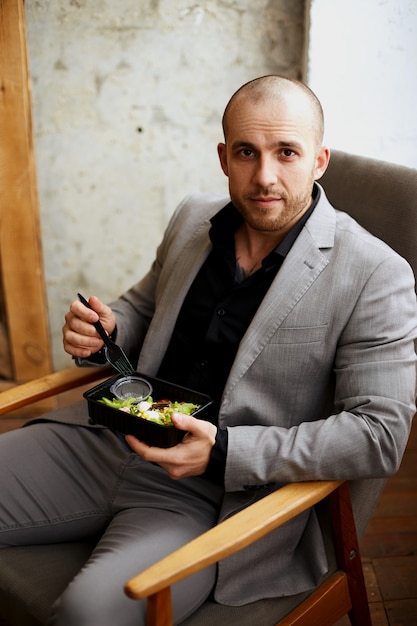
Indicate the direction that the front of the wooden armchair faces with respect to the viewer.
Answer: facing the viewer and to the left of the viewer

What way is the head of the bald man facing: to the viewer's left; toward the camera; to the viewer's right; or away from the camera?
toward the camera

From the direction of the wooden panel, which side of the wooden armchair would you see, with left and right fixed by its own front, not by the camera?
right

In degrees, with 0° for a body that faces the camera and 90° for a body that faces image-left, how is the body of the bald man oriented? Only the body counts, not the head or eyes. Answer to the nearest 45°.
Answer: approximately 45°

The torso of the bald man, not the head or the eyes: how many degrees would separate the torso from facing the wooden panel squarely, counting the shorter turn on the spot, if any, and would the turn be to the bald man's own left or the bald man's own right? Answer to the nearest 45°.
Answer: approximately 90° to the bald man's own right
